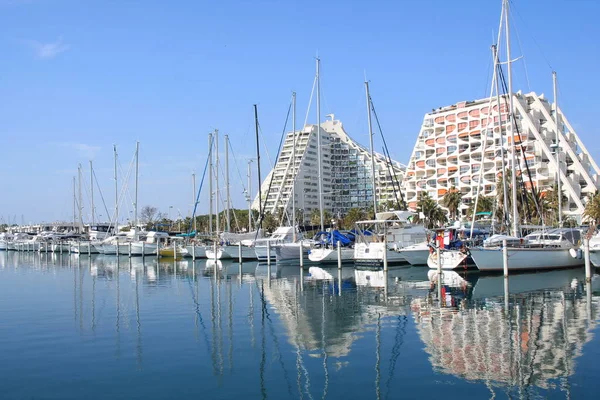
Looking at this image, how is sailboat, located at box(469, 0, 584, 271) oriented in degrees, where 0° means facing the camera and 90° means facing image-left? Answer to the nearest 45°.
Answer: approximately 45°
